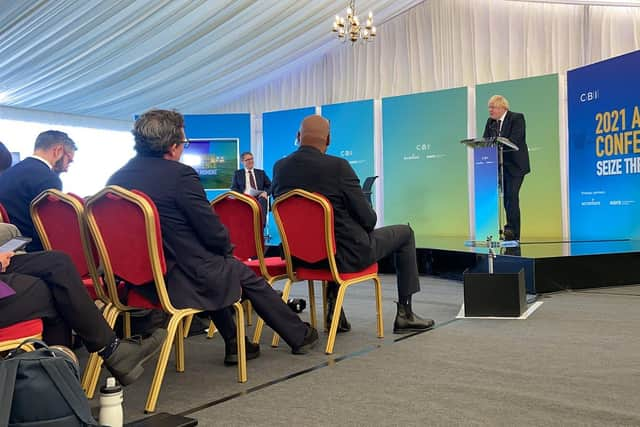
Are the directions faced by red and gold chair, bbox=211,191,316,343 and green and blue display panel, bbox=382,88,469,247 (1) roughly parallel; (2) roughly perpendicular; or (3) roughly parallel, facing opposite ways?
roughly parallel, facing opposite ways

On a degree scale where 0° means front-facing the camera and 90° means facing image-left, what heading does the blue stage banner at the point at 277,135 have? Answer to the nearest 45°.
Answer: approximately 45°

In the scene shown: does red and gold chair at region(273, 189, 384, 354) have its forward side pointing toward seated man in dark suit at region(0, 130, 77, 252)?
no

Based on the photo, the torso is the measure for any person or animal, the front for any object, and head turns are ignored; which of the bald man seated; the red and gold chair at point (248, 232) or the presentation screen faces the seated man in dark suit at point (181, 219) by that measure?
the presentation screen

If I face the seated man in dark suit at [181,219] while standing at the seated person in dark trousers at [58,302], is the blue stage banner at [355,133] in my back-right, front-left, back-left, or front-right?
front-left

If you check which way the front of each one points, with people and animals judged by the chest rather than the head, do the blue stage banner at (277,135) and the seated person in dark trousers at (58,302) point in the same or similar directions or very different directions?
very different directions

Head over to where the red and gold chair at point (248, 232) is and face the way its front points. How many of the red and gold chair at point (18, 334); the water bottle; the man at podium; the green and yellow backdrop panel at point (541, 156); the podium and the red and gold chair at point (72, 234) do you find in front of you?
3

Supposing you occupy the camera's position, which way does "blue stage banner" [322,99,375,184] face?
facing the viewer and to the left of the viewer

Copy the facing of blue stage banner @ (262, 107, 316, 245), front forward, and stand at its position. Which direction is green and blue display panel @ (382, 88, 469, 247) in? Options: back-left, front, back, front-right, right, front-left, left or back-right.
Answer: left

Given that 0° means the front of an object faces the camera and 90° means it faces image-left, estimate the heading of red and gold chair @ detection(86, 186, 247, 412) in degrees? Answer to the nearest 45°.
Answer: approximately 225°

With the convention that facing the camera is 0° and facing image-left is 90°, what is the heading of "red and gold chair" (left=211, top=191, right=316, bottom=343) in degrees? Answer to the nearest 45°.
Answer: approximately 225°

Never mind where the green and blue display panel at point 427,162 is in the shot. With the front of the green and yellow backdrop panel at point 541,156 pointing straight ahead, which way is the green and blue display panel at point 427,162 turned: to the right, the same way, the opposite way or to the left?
the same way

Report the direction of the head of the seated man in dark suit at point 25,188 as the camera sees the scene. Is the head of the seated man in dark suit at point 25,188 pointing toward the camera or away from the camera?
away from the camera

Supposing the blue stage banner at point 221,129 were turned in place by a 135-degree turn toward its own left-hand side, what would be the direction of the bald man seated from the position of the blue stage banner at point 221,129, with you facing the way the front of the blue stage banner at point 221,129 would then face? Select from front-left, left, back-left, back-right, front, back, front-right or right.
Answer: back-right

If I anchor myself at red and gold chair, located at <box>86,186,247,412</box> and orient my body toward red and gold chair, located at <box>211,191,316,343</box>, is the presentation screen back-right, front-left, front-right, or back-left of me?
front-left

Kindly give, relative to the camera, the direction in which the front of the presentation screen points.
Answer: facing the viewer

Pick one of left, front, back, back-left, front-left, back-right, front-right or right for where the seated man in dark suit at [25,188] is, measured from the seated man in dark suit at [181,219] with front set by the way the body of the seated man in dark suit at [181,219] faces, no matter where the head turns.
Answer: left

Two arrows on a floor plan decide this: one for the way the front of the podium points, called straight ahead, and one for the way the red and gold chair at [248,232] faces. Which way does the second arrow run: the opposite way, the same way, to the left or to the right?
the opposite way

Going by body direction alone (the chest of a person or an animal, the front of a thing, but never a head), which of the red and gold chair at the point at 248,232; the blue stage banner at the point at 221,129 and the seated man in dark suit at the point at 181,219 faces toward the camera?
the blue stage banner

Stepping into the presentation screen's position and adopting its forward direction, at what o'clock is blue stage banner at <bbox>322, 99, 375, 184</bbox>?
The blue stage banner is roughly at 10 o'clock from the presentation screen.
